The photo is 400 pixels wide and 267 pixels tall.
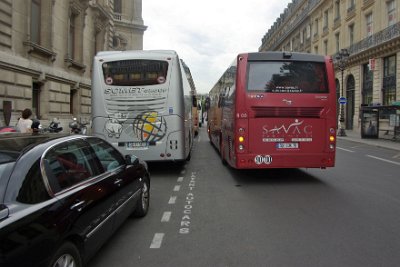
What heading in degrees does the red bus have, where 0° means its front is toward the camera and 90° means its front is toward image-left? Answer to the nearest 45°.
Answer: approximately 180°

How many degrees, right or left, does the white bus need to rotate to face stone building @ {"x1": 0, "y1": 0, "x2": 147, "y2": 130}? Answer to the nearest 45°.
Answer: approximately 45° to its left

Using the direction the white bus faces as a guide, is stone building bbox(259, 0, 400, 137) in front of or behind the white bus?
in front

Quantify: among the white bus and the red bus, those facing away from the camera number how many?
2

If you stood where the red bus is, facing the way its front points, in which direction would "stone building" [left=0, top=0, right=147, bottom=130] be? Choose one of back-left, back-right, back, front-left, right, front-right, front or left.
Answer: front-left

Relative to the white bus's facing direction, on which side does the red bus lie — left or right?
on its right

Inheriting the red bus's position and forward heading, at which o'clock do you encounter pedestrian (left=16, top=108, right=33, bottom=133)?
The pedestrian is roughly at 9 o'clock from the red bus.

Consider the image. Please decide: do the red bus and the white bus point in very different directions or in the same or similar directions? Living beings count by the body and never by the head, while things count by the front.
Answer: same or similar directions

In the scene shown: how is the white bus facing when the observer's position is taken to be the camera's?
facing away from the viewer

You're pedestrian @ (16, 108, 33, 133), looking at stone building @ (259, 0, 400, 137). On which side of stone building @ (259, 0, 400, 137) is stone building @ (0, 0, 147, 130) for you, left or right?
left
